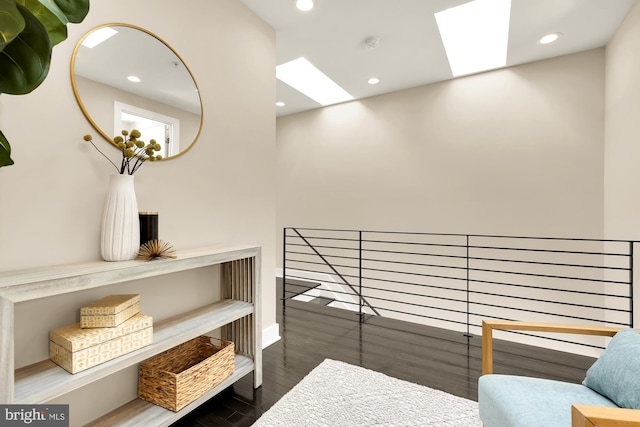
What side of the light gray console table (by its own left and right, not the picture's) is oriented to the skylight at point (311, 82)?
left

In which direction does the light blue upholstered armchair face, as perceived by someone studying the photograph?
facing the viewer and to the left of the viewer

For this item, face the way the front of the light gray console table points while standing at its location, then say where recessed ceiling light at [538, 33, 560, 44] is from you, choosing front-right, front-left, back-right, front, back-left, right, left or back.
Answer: front-left

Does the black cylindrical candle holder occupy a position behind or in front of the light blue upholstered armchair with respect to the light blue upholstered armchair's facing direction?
in front

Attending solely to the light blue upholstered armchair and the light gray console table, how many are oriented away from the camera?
0

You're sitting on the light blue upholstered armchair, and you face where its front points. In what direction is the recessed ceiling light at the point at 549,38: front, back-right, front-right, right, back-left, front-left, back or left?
back-right

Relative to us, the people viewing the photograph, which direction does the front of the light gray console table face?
facing the viewer and to the right of the viewer

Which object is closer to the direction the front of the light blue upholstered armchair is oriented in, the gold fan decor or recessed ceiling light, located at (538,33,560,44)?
the gold fan decor

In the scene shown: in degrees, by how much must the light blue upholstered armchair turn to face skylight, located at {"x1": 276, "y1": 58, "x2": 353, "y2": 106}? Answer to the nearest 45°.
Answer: approximately 90° to its right

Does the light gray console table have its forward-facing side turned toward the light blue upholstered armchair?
yes

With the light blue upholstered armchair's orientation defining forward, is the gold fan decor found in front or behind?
in front
